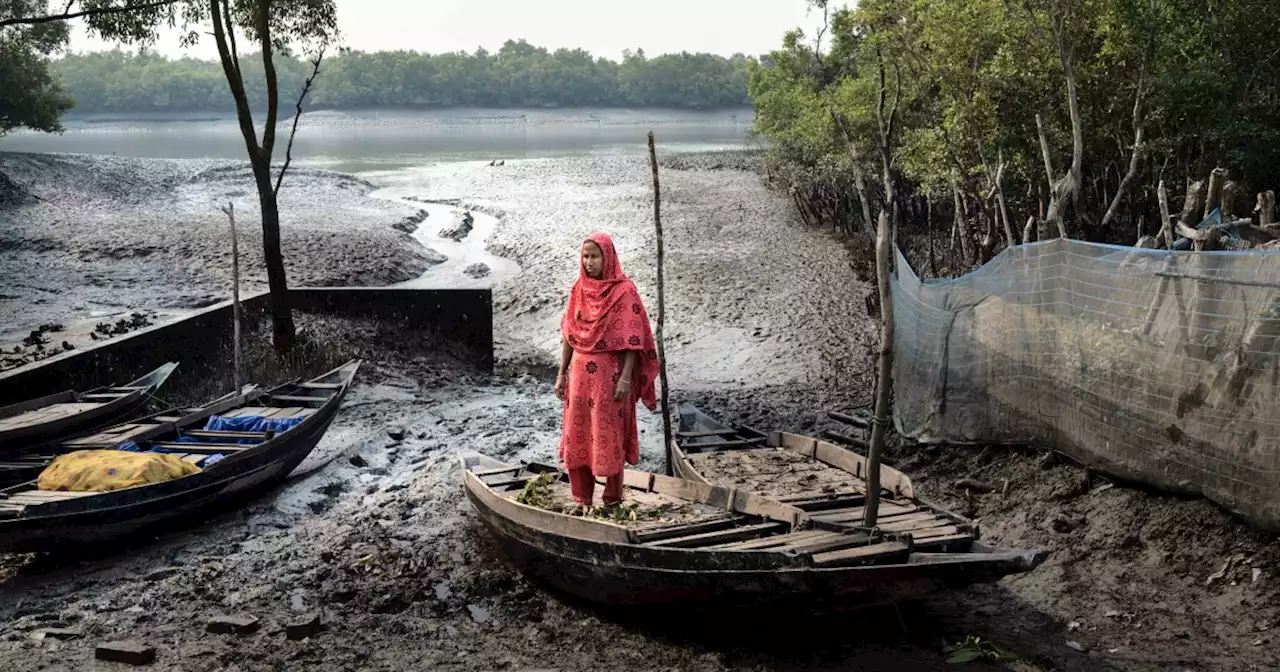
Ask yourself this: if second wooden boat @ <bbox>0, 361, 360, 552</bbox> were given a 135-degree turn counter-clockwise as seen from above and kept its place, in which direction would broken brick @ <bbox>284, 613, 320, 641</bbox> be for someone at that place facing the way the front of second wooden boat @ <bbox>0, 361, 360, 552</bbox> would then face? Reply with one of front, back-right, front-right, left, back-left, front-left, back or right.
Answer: left

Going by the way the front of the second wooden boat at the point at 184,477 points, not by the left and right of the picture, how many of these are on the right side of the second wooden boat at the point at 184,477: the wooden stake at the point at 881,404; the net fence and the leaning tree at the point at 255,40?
2

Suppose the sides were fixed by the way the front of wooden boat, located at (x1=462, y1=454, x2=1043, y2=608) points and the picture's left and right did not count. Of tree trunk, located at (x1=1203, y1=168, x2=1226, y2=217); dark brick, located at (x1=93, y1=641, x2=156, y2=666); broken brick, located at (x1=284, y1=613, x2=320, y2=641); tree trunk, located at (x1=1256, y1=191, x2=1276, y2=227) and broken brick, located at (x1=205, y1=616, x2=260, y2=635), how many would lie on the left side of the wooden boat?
2

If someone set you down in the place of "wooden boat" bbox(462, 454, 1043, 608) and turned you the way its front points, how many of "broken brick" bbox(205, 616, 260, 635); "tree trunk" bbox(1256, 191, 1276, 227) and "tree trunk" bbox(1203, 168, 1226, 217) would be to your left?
2

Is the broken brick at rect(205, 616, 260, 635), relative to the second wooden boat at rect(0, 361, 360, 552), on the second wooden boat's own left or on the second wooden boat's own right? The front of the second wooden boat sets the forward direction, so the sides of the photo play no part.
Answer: on the second wooden boat's own right

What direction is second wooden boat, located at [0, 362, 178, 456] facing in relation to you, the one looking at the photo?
facing away from the viewer and to the right of the viewer

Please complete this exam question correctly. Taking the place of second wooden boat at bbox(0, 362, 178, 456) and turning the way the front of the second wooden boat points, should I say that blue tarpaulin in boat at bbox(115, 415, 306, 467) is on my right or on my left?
on my right

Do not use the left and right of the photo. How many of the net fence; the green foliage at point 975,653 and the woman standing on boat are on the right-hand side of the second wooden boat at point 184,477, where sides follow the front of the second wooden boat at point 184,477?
3

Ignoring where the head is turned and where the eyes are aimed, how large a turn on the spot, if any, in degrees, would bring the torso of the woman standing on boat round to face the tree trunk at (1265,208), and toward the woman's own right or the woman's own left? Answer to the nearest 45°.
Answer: approximately 180°

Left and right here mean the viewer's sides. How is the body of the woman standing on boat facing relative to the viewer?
facing the viewer and to the left of the viewer

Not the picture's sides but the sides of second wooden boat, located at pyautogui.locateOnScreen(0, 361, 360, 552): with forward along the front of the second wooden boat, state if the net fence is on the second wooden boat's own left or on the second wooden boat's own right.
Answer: on the second wooden boat's own right

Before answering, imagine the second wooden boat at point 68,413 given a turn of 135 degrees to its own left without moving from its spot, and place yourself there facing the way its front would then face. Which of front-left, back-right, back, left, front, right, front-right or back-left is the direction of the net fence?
back-left

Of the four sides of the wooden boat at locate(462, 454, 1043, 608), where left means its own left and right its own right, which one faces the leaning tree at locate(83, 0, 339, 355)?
back

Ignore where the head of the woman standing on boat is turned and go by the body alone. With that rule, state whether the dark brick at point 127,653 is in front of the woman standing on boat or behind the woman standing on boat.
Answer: in front

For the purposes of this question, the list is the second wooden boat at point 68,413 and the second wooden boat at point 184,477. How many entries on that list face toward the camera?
0

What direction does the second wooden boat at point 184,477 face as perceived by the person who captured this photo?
facing away from the viewer and to the right of the viewer

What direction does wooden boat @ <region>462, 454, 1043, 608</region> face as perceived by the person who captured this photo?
facing the viewer and to the right of the viewer

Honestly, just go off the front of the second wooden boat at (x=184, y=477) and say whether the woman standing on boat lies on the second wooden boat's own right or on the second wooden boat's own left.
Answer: on the second wooden boat's own right
